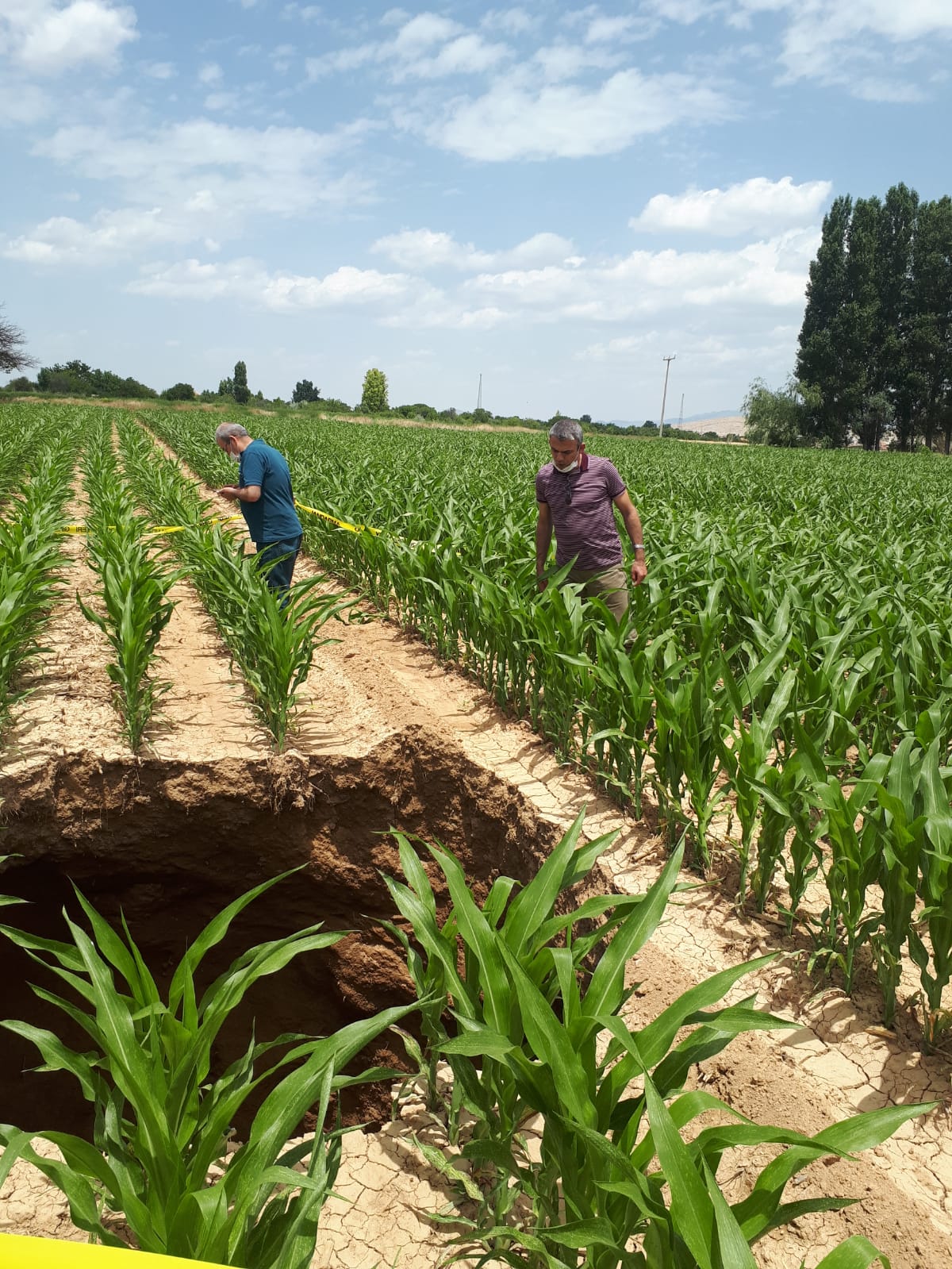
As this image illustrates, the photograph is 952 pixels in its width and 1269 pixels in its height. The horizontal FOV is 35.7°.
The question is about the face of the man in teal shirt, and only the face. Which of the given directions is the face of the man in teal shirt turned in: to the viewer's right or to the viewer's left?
to the viewer's left

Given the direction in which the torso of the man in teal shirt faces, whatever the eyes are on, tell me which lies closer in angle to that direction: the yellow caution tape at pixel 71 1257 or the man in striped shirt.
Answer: the yellow caution tape

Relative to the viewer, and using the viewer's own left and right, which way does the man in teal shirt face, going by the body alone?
facing to the left of the viewer

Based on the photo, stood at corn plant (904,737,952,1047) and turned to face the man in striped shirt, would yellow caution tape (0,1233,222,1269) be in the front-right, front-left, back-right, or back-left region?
back-left

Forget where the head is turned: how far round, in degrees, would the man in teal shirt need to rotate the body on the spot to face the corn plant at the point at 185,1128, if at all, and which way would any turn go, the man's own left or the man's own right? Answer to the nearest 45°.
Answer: approximately 90° to the man's own left
